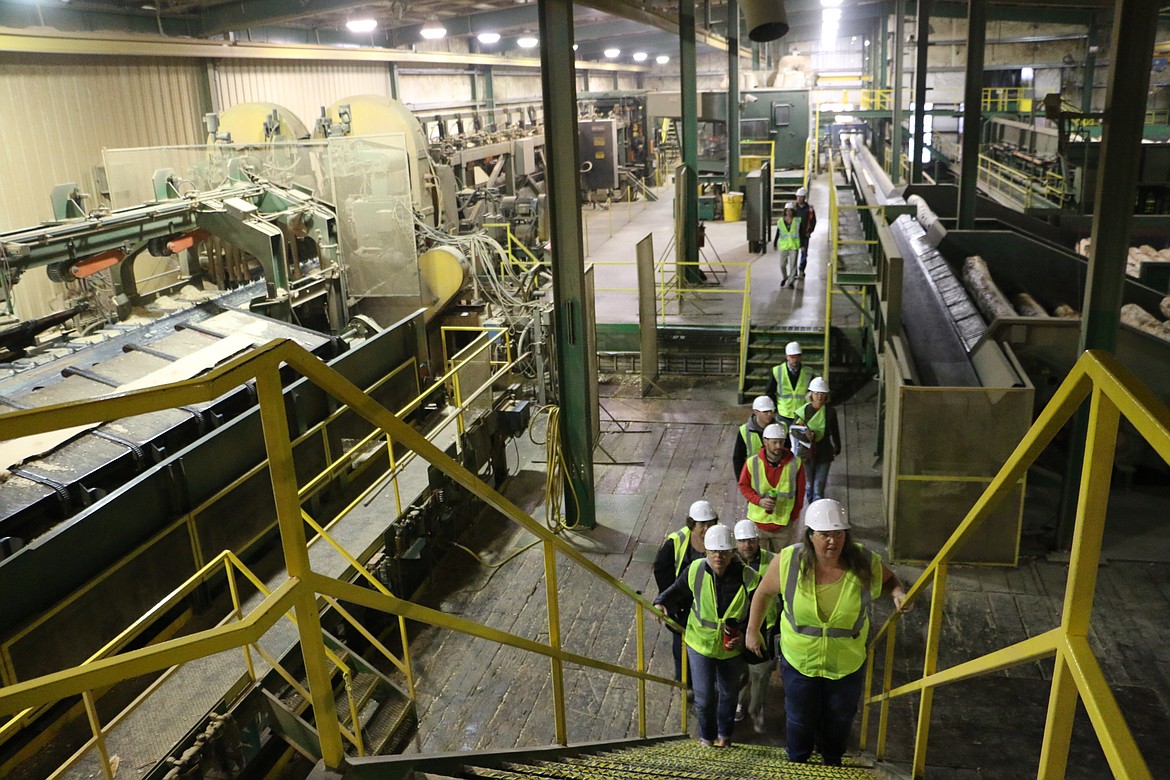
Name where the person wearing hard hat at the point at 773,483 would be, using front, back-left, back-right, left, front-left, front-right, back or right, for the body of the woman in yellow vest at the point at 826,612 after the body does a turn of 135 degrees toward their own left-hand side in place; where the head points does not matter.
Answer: front-left

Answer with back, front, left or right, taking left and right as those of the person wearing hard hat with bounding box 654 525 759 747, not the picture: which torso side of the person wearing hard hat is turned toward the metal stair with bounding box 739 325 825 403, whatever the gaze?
back

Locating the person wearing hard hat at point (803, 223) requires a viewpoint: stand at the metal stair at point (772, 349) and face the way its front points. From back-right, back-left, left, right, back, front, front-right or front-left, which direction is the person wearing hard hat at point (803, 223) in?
back

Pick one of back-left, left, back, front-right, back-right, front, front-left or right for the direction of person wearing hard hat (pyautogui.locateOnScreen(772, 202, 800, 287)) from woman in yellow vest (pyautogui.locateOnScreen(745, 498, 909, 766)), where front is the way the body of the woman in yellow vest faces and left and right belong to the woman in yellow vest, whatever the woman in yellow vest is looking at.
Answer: back

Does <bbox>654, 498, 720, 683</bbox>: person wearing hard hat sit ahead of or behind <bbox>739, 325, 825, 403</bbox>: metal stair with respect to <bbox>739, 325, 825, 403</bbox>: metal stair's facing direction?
ahead

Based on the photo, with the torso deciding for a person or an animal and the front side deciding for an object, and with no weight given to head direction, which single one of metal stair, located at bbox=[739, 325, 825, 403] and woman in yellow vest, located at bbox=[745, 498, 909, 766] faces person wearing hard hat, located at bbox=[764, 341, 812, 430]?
the metal stair

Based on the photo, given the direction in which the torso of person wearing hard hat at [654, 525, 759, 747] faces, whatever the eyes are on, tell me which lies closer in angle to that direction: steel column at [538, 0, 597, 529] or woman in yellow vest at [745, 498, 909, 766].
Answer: the woman in yellow vest

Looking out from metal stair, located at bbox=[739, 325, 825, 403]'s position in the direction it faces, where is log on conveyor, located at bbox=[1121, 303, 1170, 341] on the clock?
The log on conveyor is roughly at 10 o'clock from the metal stair.

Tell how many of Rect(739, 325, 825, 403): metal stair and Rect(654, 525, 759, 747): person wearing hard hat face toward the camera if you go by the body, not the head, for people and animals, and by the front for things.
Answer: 2
